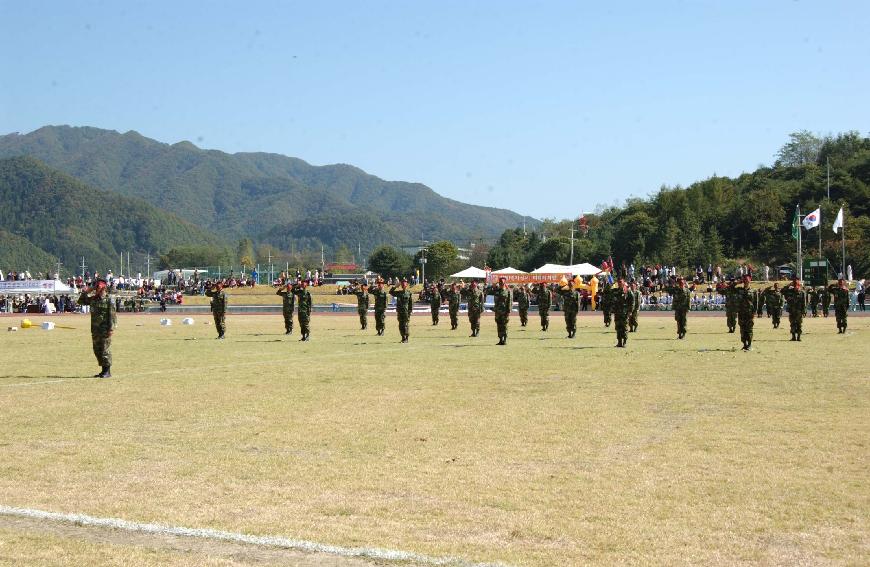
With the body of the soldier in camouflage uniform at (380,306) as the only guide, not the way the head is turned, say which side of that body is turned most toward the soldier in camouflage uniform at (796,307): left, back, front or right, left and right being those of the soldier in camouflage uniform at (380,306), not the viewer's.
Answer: left

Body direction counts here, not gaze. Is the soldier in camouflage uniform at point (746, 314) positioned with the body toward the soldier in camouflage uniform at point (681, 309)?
no

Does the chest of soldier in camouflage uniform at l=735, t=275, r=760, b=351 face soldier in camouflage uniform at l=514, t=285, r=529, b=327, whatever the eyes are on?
no

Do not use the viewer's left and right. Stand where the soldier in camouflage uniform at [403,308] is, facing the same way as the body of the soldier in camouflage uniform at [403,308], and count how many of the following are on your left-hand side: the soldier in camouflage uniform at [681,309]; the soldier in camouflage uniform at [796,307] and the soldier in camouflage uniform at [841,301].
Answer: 3

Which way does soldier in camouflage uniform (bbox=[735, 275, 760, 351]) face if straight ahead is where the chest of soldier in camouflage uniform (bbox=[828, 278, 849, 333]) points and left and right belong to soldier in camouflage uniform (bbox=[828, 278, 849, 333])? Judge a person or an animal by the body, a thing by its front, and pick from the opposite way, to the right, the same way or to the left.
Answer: the same way

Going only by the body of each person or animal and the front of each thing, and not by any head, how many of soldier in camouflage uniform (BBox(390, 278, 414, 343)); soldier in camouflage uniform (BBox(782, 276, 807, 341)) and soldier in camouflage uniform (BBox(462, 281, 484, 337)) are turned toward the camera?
3

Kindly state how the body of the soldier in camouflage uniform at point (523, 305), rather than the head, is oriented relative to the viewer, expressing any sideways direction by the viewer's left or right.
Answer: facing the viewer

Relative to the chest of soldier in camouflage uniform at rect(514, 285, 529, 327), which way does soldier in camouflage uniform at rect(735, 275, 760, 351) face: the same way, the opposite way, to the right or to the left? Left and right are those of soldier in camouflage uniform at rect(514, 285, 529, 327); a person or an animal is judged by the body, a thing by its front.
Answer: the same way

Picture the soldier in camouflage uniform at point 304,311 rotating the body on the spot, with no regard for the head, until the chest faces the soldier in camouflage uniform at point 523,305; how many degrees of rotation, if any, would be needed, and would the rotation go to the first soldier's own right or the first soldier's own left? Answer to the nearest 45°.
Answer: approximately 135° to the first soldier's own left

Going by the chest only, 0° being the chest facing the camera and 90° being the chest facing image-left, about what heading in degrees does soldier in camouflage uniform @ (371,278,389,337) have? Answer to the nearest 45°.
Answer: approximately 0°

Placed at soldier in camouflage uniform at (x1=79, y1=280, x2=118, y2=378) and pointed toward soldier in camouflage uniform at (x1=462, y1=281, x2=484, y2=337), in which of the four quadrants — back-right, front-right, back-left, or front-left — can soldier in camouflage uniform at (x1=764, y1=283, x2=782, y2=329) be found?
front-right

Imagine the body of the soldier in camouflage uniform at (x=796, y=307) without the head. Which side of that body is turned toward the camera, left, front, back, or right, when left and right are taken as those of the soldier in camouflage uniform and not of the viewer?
front

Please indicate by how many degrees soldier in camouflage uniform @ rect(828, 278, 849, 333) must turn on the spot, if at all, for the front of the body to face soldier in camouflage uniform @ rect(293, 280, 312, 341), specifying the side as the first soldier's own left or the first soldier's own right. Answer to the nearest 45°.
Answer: approximately 45° to the first soldier's own right

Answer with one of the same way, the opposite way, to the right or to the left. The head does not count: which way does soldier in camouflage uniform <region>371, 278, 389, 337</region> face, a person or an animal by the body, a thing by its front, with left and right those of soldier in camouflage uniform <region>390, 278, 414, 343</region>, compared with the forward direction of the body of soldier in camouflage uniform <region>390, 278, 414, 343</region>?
the same way

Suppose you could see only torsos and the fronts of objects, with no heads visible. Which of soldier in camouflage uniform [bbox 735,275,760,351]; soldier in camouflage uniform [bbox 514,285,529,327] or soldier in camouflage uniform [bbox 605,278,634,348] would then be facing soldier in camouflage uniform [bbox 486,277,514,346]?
soldier in camouflage uniform [bbox 514,285,529,327]
